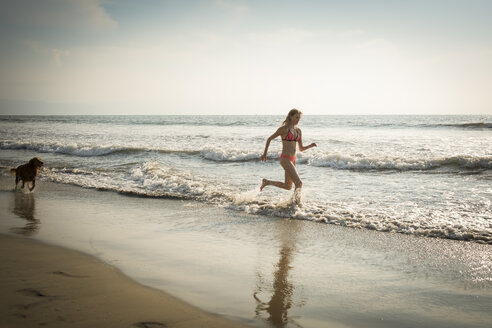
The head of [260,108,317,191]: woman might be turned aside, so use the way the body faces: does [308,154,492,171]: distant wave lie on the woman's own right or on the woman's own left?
on the woman's own left
